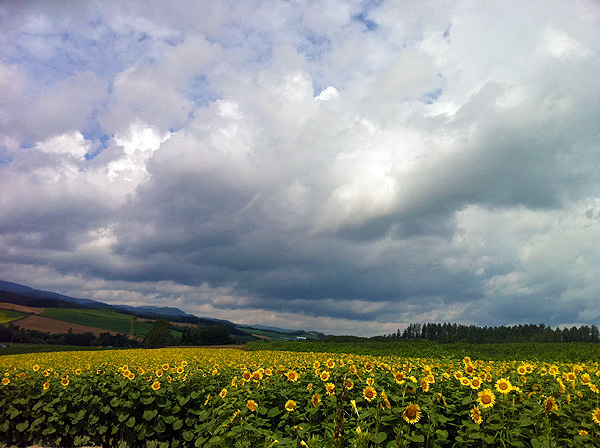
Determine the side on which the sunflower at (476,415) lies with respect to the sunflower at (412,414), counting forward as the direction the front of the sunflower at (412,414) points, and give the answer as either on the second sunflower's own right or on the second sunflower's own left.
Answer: on the second sunflower's own left

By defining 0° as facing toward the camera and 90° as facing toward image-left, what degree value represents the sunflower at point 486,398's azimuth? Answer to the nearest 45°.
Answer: approximately 0°

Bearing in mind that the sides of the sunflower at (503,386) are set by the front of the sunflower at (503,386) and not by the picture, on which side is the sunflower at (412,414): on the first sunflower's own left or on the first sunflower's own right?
on the first sunflower's own right
